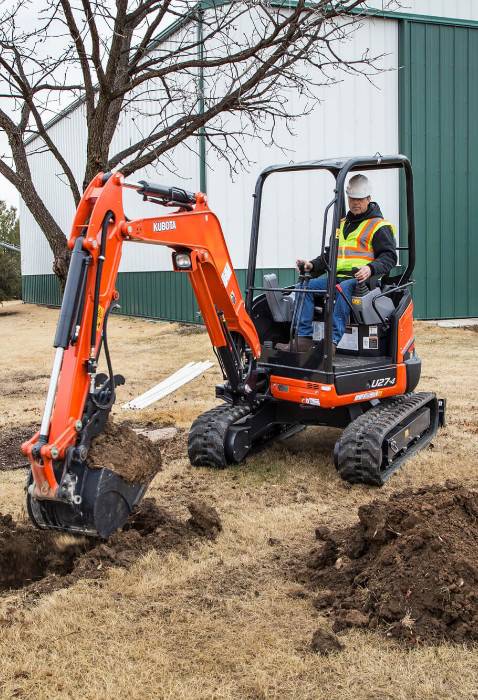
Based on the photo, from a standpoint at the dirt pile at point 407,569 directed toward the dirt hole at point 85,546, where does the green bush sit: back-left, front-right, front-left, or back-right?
front-right

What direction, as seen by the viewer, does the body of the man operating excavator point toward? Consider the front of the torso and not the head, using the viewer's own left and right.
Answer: facing the viewer and to the left of the viewer

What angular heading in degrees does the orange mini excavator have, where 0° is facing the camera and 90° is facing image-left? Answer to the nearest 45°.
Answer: approximately 45°

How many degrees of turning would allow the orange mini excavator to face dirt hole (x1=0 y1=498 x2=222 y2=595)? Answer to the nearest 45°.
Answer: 0° — it already faces it

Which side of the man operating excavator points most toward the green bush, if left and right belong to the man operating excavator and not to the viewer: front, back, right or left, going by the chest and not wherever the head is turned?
right
